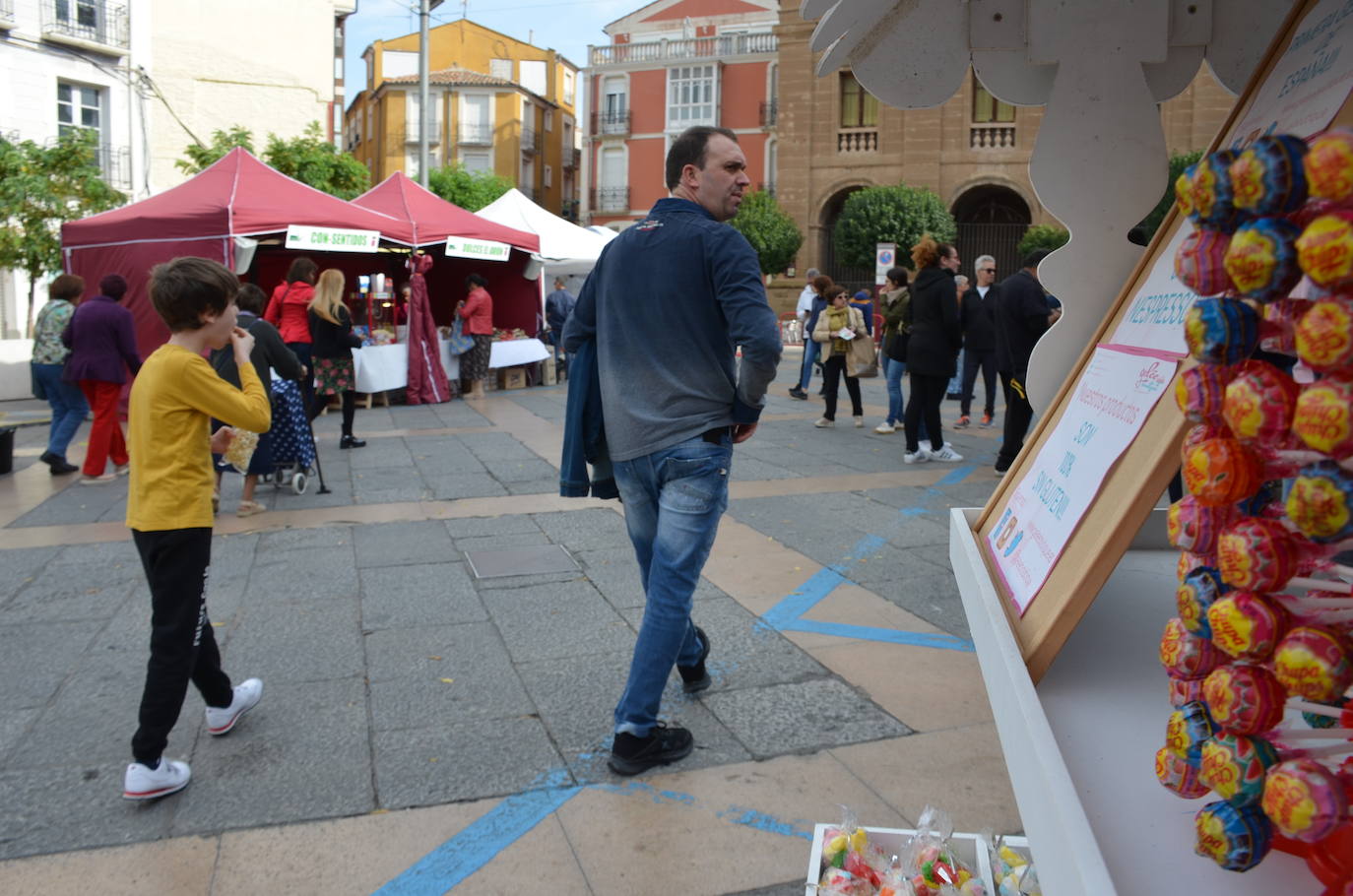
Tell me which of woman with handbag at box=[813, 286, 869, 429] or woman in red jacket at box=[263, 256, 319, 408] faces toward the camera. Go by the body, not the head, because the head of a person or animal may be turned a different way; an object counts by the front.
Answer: the woman with handbag

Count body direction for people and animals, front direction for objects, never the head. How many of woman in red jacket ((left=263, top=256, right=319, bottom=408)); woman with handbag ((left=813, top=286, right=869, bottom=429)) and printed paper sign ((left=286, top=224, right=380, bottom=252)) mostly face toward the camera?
2

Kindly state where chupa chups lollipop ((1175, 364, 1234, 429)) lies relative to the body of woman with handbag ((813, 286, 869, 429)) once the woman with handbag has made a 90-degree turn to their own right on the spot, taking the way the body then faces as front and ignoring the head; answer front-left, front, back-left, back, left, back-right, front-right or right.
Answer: left

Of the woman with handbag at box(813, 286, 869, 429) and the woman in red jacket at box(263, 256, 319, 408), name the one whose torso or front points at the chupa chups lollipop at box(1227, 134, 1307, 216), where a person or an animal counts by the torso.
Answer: the woman with handbag

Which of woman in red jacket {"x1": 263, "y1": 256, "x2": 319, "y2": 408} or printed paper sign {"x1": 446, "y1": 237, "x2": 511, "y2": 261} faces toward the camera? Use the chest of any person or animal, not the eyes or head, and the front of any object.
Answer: the printed paper sign

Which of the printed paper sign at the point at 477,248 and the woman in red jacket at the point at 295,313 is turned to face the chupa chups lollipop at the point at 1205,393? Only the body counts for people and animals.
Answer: the printed paper sign

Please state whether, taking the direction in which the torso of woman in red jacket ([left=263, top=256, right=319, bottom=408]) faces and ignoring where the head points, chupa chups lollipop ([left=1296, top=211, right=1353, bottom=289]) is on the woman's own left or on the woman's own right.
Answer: on the woman's own right

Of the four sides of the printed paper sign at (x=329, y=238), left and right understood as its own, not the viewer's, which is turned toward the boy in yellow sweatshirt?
front

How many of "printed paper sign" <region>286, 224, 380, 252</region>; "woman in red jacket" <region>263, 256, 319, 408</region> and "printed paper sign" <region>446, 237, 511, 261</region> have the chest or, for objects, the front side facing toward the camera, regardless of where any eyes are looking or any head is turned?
2

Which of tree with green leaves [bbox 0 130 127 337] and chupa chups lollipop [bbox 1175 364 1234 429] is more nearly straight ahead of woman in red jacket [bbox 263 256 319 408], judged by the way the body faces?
the tree with green leaves

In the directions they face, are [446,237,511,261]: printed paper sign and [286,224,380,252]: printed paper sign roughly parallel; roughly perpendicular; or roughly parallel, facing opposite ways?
roughly parallel

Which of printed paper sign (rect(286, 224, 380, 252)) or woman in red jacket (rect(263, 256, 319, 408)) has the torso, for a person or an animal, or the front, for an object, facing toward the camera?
the printed paper sign

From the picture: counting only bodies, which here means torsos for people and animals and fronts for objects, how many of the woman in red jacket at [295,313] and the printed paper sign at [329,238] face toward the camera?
1

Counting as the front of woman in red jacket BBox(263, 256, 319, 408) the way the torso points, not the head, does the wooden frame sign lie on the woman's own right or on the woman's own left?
on the woman's own right

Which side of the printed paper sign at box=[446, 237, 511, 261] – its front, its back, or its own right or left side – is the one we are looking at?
front

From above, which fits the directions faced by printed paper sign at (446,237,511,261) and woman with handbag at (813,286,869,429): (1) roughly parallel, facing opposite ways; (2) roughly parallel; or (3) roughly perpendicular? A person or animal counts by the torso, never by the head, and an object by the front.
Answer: roughly parallel

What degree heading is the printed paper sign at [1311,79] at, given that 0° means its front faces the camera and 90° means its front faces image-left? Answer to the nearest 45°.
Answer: approximately 45°

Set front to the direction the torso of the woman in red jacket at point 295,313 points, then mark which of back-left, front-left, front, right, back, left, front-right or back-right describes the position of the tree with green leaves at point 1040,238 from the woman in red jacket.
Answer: front

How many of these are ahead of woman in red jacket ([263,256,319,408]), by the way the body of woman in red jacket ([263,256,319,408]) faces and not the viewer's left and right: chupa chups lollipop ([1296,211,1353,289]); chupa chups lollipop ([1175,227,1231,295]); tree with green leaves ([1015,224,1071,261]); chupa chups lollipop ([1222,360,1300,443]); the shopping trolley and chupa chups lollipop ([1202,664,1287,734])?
1

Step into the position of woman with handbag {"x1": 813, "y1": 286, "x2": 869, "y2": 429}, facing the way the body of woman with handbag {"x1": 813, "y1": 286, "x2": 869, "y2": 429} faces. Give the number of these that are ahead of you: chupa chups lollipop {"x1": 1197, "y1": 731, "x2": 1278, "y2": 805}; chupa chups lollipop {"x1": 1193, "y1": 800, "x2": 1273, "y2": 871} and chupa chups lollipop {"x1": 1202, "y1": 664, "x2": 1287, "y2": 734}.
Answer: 3
